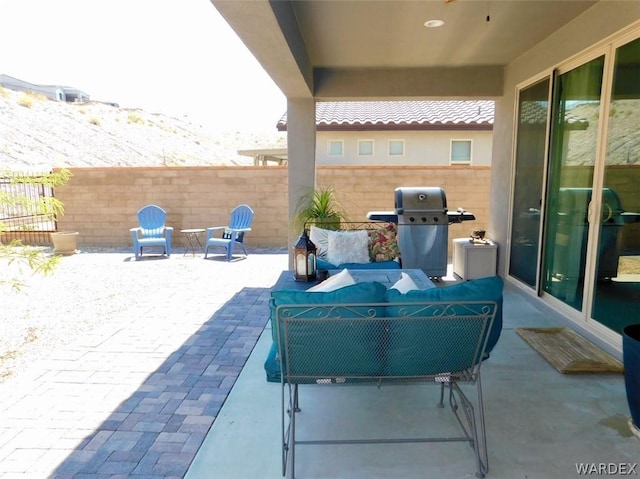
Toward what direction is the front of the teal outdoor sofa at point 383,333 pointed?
away from the camera

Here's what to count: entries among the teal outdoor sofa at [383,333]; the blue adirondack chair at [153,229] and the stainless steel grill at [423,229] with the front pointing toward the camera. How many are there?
2

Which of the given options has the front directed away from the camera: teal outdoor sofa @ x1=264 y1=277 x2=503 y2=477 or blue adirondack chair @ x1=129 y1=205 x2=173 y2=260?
the teal outdoor sofa

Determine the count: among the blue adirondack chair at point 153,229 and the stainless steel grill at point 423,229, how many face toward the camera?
2

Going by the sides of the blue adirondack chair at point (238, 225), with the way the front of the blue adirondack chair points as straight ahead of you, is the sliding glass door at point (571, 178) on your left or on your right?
on your left

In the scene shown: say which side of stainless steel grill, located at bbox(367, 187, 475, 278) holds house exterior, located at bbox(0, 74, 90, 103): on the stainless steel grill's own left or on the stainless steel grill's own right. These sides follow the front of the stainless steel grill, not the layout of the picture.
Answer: on the stainless steel grill's own right

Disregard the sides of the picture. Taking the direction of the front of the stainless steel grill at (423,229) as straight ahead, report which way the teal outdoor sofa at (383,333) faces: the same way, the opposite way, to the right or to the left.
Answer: the opposite way

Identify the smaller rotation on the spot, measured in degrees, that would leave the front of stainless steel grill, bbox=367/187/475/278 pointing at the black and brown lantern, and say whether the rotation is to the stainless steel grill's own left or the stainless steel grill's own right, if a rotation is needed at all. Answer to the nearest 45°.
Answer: approximately 45° to the stainless steel grill's own right

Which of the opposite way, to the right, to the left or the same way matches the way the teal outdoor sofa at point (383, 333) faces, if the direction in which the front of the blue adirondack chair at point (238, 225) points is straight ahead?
the opposite way

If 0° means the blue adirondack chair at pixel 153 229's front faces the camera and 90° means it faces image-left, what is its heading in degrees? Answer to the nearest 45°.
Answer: approximately 0°

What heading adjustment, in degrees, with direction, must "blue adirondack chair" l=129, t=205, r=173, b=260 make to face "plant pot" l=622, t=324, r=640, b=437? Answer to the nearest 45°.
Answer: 0° — it already faces it

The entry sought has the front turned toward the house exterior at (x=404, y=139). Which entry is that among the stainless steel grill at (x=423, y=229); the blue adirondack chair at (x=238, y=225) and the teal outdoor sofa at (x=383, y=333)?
the teal outdoor sofa

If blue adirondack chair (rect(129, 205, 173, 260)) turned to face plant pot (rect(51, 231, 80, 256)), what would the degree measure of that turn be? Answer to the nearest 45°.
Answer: approximately 135° to its right
